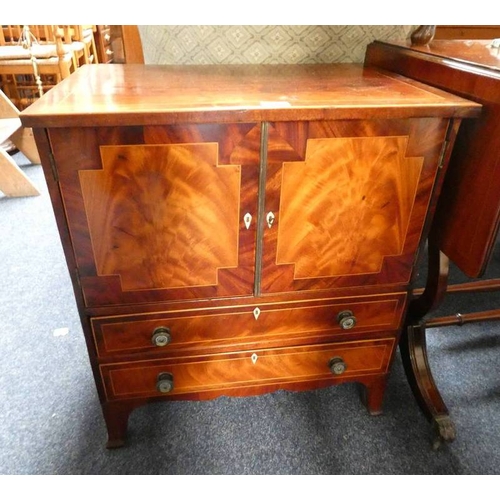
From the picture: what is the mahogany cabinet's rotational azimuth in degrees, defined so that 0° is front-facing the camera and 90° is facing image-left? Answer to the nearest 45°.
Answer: approximately 0°

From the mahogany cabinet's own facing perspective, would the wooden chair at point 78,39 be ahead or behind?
behind

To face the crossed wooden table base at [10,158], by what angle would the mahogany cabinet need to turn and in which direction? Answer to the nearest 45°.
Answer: approximately 135° to its right

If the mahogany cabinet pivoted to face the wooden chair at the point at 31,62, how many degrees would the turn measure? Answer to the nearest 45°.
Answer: approximately 135° to its right
